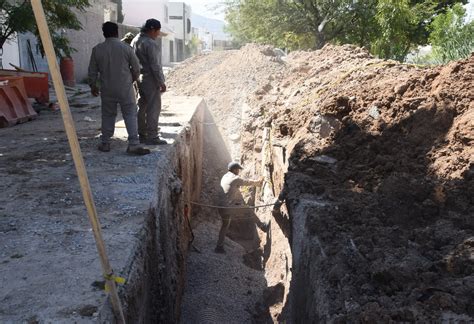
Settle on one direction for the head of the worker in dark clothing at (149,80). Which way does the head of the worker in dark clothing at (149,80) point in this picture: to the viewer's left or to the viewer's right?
to the viewer's right

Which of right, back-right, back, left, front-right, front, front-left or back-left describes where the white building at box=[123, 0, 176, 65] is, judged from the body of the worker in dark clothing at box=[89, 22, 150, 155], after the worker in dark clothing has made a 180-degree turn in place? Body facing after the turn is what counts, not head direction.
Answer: back

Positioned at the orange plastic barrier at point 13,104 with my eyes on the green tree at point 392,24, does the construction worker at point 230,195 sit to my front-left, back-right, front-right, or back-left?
front-right

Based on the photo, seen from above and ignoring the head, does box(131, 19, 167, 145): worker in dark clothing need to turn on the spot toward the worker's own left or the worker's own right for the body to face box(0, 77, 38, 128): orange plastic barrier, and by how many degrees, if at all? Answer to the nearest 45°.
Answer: approximately 135° to the worker's own left

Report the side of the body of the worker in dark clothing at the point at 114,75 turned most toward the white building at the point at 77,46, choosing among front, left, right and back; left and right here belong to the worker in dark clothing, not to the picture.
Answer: front

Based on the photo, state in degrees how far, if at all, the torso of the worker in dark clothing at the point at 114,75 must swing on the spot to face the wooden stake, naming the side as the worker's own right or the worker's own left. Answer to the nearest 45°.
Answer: approximately 180°

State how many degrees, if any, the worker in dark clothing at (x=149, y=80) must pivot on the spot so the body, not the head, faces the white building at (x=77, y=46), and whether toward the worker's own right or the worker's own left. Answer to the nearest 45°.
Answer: approximately 90° to the worker's own left

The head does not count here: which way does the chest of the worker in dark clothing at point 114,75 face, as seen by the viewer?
away from the camera

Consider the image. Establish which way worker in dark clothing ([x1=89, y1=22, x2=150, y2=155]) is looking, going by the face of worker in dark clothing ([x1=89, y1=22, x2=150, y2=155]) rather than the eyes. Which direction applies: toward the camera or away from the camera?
away from the camera

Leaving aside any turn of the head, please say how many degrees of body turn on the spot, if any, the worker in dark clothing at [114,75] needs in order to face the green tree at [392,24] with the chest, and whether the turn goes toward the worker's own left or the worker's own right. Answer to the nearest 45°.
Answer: approximately 45° to the worker's own right
